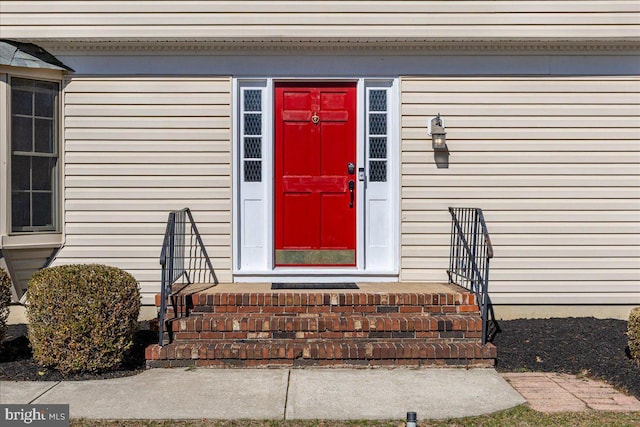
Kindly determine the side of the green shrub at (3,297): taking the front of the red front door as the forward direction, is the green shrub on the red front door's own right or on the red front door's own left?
on the red front door's own right

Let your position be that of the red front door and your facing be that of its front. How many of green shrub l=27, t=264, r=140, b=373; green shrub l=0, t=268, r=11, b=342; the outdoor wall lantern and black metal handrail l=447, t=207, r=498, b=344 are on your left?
2

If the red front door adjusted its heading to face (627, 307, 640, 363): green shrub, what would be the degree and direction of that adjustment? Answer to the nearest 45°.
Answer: approximately 45° to its left

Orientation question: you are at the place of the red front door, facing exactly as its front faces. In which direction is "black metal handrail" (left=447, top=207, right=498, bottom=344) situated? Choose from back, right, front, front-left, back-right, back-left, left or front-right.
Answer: left

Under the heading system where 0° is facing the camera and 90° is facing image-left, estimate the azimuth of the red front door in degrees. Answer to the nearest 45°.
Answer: approximately 0°

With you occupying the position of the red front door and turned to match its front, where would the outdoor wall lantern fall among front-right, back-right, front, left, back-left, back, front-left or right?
left

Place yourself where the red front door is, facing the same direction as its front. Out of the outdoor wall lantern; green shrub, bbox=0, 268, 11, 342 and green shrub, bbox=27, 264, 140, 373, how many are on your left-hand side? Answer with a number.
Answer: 1

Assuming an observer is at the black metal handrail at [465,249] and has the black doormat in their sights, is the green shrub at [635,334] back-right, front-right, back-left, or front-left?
back-left

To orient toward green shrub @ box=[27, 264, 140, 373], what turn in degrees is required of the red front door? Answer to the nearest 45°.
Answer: approximately 45° to its right
